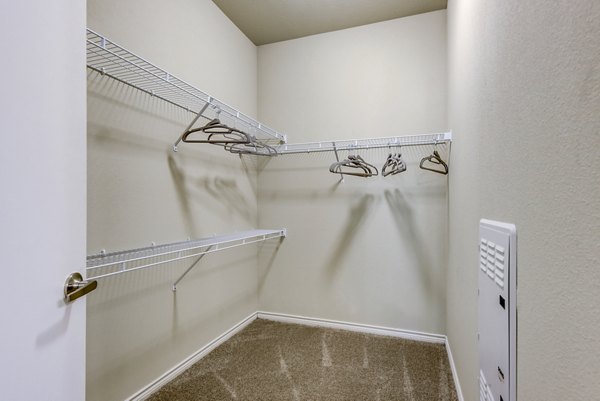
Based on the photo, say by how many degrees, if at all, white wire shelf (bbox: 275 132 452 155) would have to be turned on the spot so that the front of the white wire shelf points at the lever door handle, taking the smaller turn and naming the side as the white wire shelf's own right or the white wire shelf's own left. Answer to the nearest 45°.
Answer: approximately 45° to the white wire shelf's own right

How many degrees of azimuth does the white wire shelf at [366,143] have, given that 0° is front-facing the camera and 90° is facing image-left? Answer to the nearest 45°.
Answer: approximately 0°

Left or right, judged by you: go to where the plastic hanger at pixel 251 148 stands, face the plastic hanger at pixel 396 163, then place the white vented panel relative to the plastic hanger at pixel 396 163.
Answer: right

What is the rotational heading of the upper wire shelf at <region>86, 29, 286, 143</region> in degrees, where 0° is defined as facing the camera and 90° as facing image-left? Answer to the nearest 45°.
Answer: approximately 315°

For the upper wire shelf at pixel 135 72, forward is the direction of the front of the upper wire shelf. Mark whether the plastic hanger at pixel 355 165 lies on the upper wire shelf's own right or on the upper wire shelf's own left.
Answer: on the upper wire shelf's own left

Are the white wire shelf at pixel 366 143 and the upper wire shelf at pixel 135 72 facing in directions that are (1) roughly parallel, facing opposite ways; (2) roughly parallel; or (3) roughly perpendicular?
roughly perpendicular
